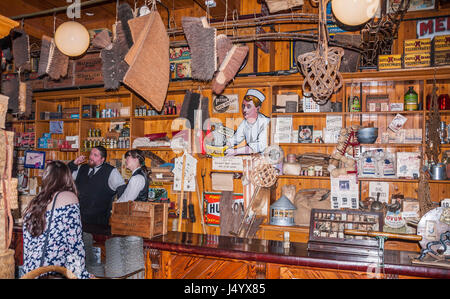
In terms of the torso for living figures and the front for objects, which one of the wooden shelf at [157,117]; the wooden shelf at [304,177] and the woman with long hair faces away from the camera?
the woman with long hair

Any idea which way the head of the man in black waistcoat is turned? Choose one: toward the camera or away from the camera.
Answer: toward the camera

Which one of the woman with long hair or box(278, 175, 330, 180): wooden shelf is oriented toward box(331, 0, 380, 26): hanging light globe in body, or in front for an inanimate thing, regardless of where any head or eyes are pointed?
the wooden shelf

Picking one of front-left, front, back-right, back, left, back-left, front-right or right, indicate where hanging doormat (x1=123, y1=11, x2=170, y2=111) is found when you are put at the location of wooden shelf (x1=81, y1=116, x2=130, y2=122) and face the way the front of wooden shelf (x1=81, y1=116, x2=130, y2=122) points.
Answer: front

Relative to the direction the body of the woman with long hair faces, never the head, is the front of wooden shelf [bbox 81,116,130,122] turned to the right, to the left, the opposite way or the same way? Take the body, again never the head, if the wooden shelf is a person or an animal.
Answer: the opposite way

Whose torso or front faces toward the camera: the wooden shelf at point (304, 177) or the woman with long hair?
the wooden shelf

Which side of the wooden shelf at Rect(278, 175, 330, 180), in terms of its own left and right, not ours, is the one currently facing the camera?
front

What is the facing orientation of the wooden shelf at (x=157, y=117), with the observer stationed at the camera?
facing the viewer

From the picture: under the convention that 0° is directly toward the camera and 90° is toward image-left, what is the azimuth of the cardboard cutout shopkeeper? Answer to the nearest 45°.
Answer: approximately 45°

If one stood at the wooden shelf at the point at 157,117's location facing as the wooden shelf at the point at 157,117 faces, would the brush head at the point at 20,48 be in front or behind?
in front

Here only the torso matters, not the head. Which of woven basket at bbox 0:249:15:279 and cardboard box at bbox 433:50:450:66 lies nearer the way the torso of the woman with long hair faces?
the cardboard box

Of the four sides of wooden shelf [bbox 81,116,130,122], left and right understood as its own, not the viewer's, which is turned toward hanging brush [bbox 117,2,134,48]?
front

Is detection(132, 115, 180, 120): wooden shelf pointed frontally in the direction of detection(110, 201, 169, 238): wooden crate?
yes

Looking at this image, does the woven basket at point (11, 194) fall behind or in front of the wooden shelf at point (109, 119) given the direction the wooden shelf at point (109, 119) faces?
in front

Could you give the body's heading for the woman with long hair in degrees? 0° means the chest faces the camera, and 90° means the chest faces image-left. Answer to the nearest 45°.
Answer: approximately 180°
